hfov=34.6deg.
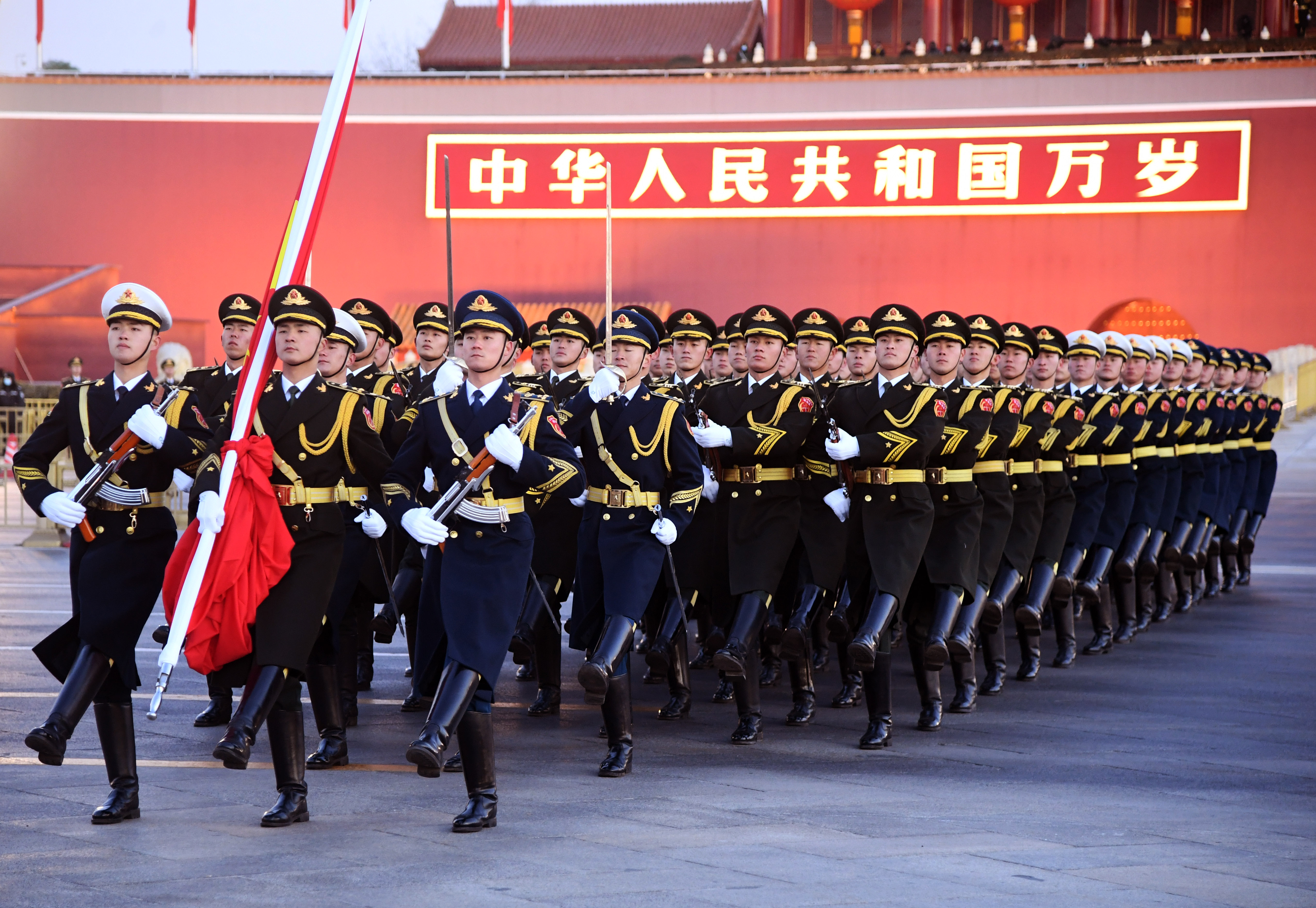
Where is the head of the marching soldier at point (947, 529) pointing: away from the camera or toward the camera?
toward the camera

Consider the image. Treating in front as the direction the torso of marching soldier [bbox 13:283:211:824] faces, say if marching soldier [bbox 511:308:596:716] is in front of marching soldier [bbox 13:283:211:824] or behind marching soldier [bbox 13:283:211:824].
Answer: behind

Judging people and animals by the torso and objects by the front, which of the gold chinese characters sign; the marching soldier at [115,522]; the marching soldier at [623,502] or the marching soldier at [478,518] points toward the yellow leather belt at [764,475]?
the gold chinese characters sign

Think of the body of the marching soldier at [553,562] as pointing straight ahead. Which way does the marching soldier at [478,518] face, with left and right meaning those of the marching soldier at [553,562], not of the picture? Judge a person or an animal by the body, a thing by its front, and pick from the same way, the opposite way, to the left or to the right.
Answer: the same way

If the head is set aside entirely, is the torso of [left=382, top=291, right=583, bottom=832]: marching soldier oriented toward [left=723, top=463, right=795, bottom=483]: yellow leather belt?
no

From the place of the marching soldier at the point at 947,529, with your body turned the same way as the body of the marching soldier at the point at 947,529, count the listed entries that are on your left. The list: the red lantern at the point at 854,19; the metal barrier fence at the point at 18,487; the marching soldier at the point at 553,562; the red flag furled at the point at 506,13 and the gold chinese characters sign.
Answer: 0

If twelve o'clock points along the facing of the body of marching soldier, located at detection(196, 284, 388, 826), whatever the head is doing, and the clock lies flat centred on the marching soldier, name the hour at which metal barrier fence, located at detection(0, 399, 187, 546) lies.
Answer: The metal barrier fence is roughly at 4 o'clock from the marching soldier.

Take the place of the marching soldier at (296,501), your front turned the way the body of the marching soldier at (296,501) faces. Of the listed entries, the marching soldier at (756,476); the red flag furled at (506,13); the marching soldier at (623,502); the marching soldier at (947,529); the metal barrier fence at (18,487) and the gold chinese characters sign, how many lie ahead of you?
0

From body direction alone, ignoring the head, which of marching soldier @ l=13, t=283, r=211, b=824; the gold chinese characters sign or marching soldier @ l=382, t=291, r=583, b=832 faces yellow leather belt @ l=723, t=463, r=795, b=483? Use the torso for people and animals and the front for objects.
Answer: the gold chinese characters sign

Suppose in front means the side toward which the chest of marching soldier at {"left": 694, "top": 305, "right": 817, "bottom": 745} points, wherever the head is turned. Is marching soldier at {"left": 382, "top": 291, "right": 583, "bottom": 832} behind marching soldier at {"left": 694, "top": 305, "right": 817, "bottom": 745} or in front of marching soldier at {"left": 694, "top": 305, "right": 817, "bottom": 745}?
in front

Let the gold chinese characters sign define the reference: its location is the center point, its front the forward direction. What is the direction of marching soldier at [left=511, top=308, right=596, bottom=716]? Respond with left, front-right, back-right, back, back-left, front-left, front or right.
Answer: front

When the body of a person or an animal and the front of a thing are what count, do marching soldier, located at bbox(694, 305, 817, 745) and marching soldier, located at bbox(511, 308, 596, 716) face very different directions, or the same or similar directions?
same or similar directions

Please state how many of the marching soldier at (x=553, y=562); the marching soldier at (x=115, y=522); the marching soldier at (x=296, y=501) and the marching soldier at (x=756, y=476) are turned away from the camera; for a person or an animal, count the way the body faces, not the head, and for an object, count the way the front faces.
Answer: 0

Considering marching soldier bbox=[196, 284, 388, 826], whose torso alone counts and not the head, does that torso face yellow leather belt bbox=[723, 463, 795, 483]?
no

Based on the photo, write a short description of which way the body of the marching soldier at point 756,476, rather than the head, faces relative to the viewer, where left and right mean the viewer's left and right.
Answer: facing the viewer and to the left of the viewer

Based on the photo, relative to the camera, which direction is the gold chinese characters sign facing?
toward the camera

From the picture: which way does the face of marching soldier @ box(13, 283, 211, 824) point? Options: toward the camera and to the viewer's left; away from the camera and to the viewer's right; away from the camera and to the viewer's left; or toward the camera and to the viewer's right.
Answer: toward the camera and to the viewer's left

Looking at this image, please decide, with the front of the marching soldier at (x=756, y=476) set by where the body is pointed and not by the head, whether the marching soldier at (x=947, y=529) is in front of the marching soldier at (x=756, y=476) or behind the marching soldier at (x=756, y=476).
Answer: behind

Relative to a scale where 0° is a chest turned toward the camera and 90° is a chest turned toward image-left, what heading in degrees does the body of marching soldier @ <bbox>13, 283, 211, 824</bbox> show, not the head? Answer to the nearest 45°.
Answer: approximately 45°
